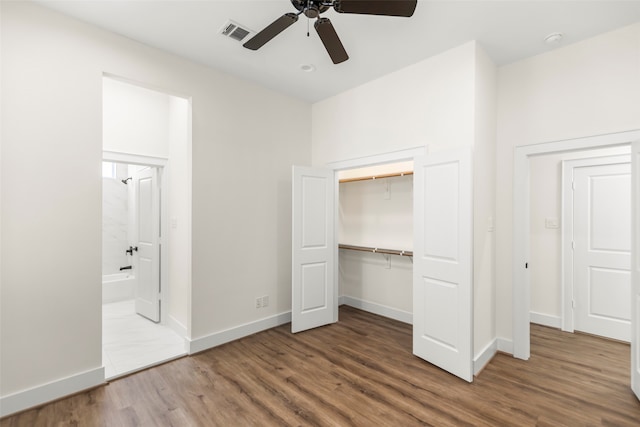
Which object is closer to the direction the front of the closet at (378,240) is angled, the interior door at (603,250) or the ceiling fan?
the ceiling fan

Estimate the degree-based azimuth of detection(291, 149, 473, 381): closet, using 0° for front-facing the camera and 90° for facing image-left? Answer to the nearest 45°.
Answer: approximately 45°

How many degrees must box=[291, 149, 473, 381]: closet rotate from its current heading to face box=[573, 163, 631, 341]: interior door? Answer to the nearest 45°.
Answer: approximately 135° to its left

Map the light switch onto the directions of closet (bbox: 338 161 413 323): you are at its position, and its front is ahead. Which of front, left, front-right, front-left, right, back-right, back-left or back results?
back-left

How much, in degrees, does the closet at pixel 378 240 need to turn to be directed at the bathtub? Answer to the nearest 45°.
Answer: approximately 45° to its right
